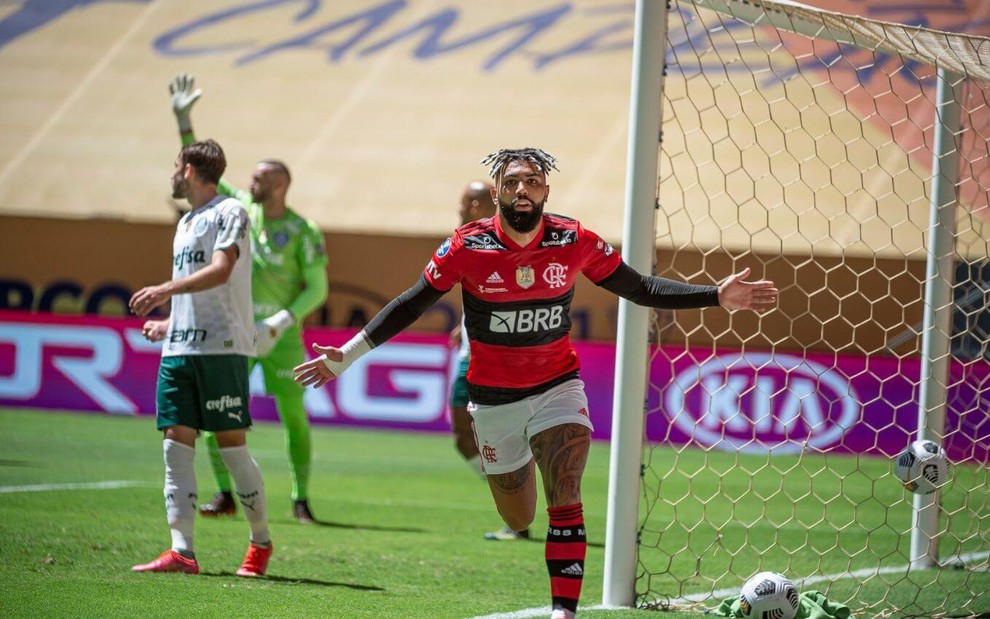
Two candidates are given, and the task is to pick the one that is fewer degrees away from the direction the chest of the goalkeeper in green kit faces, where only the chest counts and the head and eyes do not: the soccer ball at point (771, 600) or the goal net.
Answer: the soccer ball

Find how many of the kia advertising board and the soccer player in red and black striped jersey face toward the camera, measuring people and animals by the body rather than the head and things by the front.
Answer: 2

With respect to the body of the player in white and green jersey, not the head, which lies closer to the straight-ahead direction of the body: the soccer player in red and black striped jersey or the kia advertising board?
the soccer player in red and black striped jersey

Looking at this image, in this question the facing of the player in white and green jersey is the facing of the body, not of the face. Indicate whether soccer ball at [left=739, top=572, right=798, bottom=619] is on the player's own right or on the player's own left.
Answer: on the player's own left

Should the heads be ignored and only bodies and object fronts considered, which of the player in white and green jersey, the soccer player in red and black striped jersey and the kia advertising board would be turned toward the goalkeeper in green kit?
the kia advertising board

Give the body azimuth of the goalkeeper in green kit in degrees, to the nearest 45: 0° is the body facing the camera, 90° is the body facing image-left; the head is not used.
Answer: approximately 45°

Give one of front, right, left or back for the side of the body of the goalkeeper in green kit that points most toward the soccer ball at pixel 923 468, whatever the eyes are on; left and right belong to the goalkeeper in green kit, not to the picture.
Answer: left

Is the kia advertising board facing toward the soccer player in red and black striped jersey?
yes

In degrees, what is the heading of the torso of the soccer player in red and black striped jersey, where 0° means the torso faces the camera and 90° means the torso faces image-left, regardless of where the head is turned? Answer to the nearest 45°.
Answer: approximately 0°
